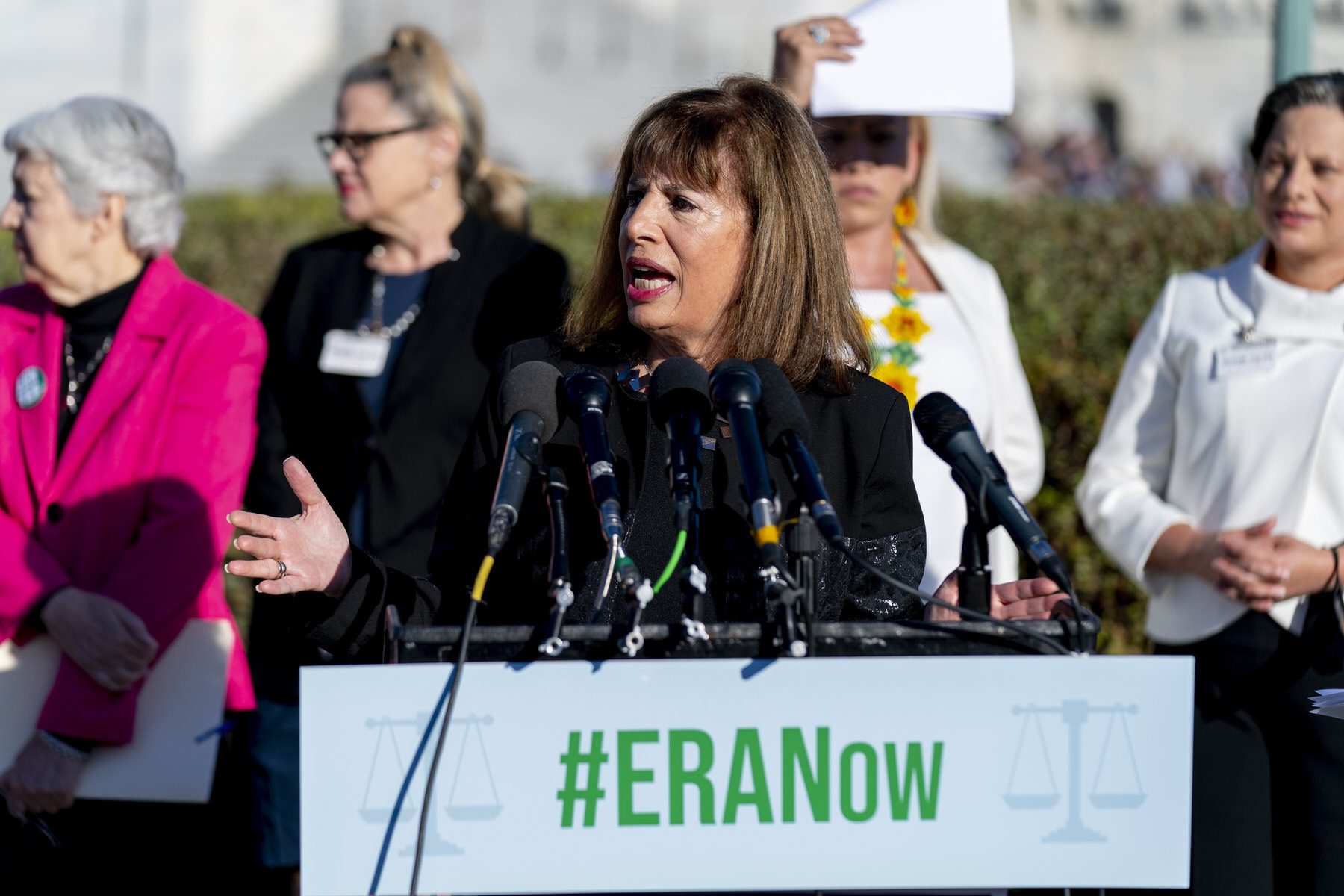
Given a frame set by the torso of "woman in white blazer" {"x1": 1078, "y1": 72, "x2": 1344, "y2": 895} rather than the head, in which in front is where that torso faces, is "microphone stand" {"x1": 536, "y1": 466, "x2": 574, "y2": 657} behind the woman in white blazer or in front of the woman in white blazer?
in front

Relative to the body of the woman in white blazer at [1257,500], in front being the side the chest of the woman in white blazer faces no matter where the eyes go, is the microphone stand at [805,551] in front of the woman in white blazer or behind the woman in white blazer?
in front

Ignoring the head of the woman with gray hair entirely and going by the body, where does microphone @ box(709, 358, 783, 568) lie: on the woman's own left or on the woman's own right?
on the woman's own left

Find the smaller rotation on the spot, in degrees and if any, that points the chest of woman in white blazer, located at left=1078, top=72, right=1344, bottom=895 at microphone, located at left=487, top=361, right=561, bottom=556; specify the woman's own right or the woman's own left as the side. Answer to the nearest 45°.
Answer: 0° — they already face it

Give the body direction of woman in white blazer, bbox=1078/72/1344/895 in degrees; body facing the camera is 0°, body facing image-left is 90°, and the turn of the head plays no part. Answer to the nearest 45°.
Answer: approximately 45°

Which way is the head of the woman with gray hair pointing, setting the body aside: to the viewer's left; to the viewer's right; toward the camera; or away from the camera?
to the viewer's left
